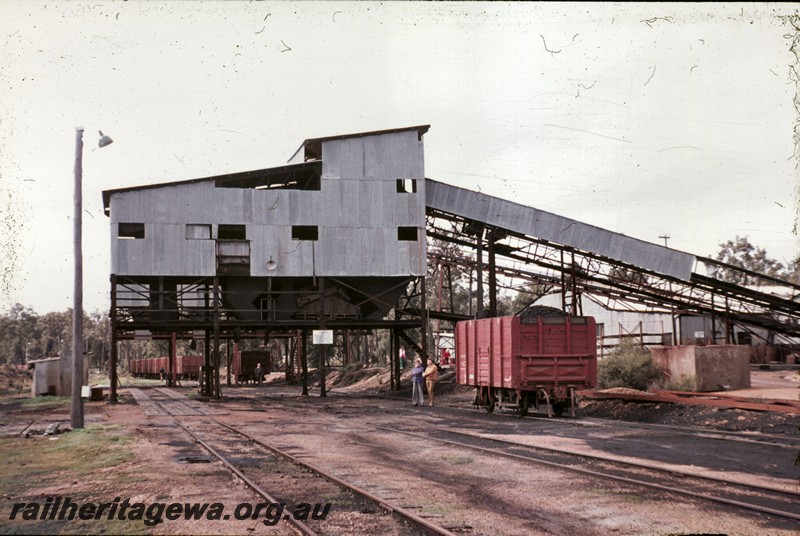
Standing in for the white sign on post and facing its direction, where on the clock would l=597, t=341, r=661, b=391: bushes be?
The bushes is roughly at 10 o'clock from the white sign on post.

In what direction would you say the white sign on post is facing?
toward the camera

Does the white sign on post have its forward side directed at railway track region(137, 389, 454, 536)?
yes

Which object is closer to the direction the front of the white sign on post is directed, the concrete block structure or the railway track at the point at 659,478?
the railway track

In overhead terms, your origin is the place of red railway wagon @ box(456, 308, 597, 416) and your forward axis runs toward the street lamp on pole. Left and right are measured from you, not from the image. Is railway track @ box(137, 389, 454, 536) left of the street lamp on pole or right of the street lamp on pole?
left

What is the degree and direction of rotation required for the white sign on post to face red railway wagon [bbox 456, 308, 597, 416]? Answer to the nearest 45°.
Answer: approximately 45° to its left

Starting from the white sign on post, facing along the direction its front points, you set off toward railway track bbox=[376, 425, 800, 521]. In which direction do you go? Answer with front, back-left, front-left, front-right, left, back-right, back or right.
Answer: front

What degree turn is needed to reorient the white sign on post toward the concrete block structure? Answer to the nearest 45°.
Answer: approximately 45° to its left

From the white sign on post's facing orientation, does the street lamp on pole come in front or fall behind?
in front

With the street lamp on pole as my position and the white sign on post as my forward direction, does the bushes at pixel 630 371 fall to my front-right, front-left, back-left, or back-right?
front-right

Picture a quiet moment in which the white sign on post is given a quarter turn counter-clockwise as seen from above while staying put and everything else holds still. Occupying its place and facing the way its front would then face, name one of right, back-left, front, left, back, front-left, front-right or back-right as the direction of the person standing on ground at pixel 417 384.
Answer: front-right
